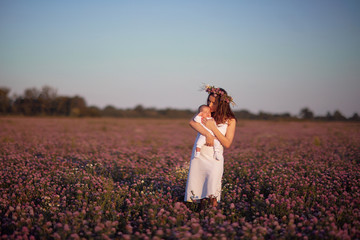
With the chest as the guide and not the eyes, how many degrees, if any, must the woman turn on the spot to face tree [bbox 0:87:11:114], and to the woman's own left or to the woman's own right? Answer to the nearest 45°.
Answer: approximately 90° to the woman's own right

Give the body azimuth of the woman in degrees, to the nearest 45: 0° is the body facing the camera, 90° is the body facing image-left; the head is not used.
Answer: approximately 45°
